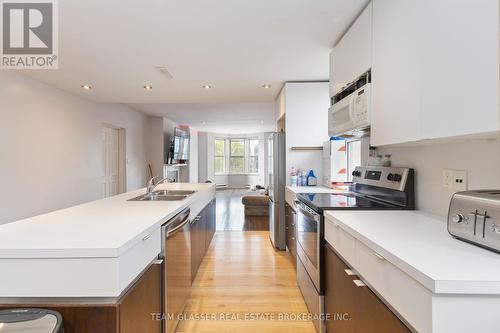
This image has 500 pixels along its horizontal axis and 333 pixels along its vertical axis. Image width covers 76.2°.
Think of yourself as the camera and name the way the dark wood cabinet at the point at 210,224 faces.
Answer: facing to the right of the viewer

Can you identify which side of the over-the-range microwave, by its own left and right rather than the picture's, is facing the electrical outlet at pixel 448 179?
left

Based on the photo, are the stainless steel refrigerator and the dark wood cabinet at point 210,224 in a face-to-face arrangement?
yes

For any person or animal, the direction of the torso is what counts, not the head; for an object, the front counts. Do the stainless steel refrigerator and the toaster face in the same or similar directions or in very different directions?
same or similar directions

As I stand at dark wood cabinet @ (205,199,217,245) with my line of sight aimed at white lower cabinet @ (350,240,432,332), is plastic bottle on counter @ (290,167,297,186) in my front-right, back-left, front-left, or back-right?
front-left

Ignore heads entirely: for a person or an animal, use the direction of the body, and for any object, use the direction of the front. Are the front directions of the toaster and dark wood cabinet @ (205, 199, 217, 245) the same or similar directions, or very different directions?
very different directions

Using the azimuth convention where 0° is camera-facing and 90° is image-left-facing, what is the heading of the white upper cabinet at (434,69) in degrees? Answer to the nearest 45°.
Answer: approximately 45°

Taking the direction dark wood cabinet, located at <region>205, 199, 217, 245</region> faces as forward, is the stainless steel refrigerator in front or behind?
in front

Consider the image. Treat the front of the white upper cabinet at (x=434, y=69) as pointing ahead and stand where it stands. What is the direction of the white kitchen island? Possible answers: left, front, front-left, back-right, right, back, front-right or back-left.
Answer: front

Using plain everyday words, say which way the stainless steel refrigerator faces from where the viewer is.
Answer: facing to the left of the viewer

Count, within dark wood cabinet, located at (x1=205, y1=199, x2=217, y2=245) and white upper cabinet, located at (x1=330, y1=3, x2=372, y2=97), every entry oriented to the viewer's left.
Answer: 1

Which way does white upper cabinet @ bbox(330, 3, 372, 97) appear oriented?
to the viewer's left
